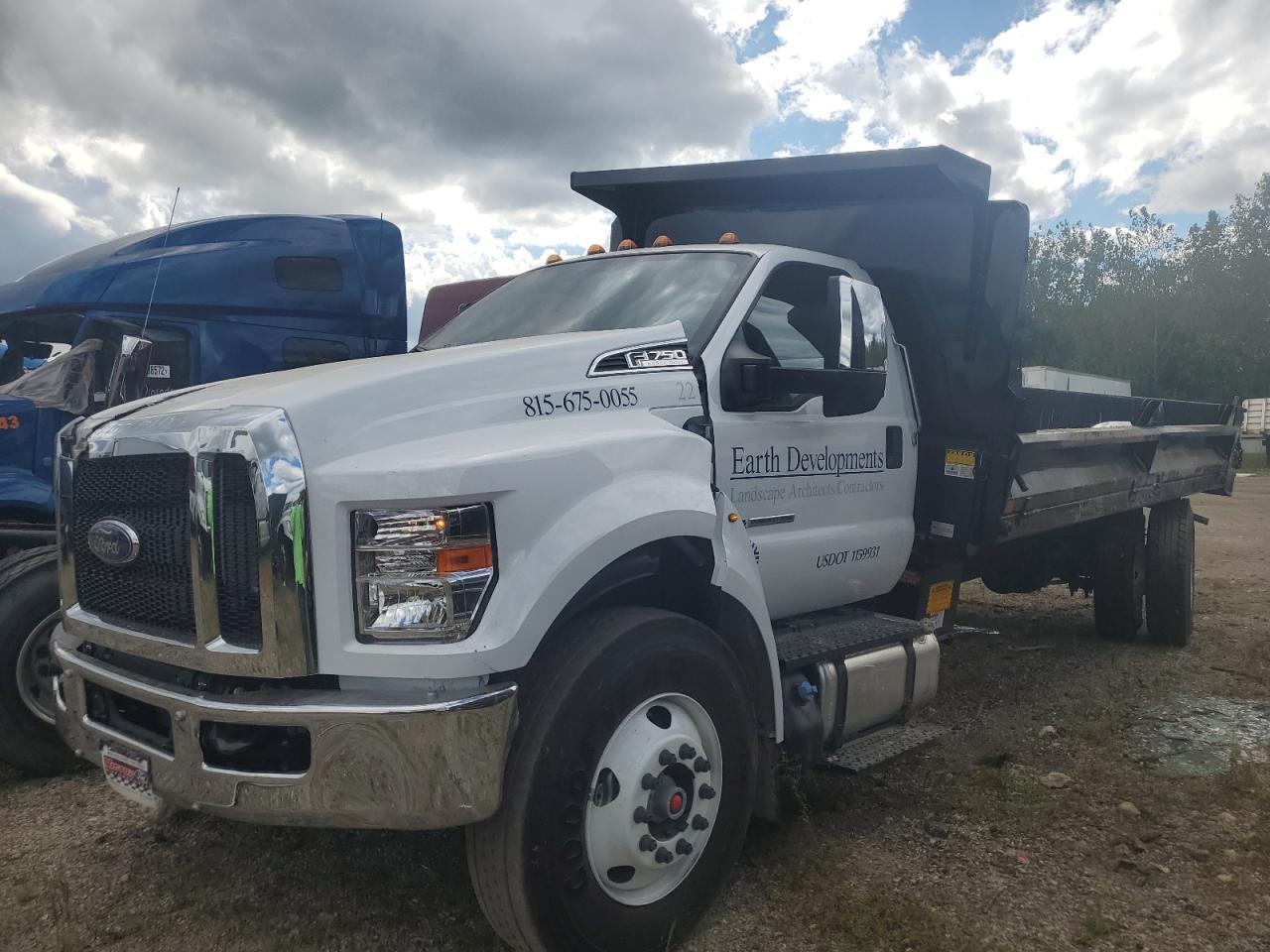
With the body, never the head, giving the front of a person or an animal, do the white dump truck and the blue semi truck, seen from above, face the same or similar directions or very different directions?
same or similar directions

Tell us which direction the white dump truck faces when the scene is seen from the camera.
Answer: facing the viewer and to the left of the viewer

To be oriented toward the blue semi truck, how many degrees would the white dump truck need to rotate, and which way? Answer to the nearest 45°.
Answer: approximately 90° to its right

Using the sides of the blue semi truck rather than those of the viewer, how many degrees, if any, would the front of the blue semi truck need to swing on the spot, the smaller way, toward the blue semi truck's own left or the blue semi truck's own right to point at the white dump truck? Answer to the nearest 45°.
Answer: approximately 45° to the blue semi truck's own left

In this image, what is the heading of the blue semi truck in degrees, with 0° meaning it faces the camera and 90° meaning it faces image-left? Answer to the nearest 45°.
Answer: approximately 45°

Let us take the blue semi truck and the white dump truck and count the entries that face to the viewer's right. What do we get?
0
